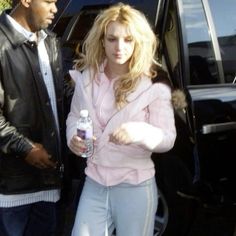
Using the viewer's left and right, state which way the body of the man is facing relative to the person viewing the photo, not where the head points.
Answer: facing the viewer and to the right of the viewer

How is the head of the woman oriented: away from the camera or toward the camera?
toward the camera

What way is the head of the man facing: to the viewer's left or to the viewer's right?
to the viewer's right

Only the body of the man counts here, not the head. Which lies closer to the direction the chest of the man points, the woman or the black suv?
the woman

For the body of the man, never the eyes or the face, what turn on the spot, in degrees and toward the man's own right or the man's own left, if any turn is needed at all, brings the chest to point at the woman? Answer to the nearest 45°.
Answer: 0° — they already face them

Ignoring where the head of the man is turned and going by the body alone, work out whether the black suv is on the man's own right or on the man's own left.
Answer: on the man's own left
